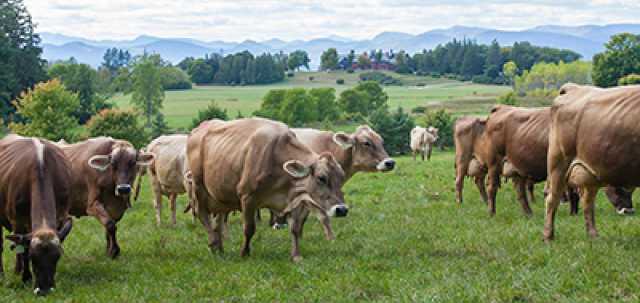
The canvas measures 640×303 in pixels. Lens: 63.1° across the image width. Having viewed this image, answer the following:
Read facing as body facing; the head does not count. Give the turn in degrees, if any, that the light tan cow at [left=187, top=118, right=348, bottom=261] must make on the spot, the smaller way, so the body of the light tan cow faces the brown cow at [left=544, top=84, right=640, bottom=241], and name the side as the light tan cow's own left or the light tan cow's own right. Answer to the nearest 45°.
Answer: approximately 45° to the light tan cow's own left

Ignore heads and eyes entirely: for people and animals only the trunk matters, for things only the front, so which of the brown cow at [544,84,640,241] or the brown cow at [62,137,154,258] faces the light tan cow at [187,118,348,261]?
the brown cow at [62,137,154,258]

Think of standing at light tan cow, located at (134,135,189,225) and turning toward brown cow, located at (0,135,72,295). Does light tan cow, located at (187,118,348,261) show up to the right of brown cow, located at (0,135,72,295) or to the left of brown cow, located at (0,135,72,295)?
left

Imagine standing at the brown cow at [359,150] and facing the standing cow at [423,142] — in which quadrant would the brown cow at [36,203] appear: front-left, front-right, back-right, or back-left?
back-left

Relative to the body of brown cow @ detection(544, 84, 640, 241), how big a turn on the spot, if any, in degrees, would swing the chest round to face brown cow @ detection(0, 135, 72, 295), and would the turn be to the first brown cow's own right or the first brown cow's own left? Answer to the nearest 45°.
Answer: approximately 135° to the first brown cow's own right

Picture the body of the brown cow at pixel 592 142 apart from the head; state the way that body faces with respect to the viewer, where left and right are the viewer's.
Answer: facing to the right of the viewer

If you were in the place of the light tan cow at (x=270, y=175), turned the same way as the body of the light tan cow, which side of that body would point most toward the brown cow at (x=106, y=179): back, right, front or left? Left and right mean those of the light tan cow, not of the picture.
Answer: back

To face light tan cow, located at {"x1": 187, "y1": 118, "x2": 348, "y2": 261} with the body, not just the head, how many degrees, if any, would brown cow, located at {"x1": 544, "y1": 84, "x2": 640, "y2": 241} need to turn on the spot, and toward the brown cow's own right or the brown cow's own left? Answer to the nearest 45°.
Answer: approximately 180°
